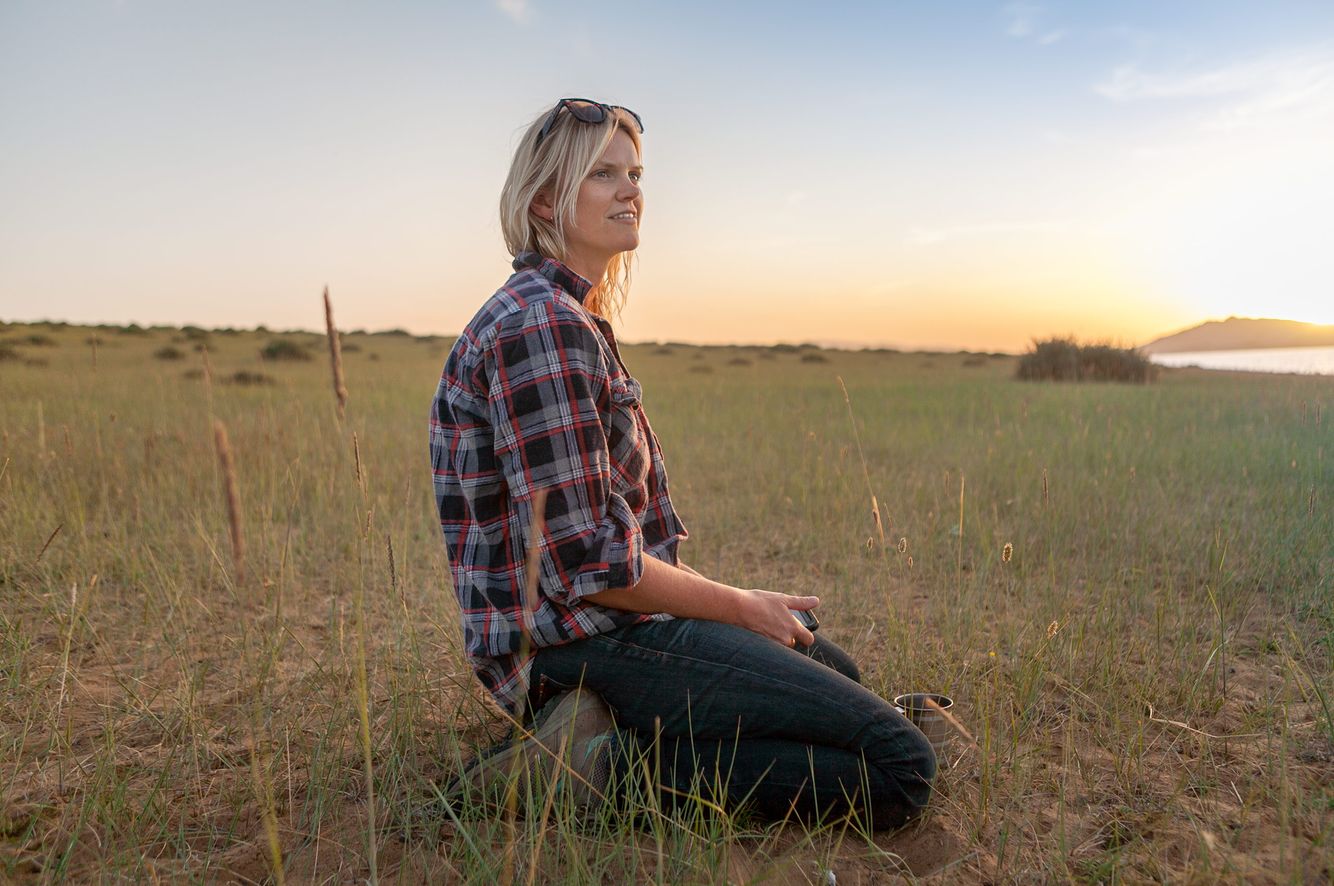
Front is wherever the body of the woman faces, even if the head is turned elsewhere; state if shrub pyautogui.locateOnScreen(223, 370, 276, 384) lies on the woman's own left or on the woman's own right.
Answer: on the woman's own left

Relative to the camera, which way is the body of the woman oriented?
to the viewer's right

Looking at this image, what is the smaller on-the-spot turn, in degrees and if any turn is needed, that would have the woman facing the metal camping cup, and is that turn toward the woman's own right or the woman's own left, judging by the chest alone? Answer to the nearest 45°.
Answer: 0° — they already face it

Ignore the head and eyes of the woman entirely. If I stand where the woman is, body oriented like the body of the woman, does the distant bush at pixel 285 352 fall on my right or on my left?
on my left

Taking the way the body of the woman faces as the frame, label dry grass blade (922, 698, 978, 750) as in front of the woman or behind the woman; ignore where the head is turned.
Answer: in front

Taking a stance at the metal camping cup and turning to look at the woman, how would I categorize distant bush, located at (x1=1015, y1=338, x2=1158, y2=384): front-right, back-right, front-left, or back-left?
back-right

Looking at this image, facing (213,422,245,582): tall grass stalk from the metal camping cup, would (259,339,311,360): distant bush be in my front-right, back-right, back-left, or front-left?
back-right

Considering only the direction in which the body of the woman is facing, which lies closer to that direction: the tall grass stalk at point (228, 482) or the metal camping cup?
the metal camping cup
